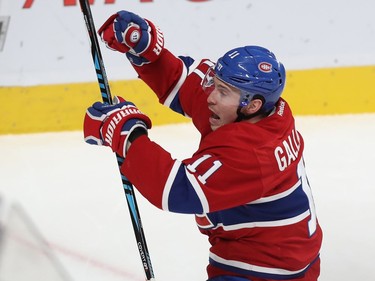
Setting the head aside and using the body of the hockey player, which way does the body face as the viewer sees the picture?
to the viewer's left

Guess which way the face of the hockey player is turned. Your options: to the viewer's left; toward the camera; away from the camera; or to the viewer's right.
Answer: to the viewer's left
